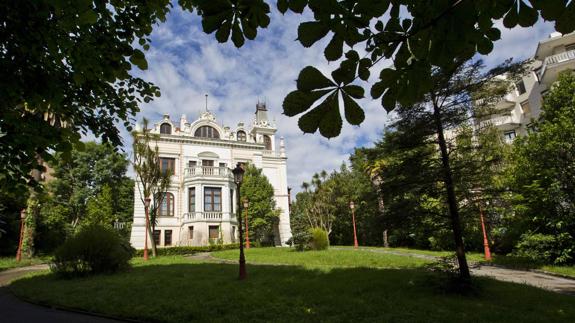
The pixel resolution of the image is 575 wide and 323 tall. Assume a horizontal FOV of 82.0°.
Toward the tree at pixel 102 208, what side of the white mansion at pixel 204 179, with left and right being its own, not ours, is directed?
right

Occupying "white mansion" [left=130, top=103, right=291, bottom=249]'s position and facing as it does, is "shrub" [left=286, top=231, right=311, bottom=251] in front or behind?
in front

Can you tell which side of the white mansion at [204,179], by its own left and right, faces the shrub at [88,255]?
front

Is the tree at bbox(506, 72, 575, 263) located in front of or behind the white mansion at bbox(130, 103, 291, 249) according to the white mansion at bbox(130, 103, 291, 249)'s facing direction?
in front

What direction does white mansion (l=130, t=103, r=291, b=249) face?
toward the camera

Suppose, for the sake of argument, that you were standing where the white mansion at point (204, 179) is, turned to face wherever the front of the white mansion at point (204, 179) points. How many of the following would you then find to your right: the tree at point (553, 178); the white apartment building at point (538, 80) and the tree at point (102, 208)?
1

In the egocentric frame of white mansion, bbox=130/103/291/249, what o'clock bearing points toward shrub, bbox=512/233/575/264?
The shrub is roughly at 11 o'clock from the white mansion.

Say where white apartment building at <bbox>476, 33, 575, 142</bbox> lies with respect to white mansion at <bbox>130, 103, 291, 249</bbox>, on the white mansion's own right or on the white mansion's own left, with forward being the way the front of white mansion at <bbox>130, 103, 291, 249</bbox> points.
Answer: on the white mansion's own left

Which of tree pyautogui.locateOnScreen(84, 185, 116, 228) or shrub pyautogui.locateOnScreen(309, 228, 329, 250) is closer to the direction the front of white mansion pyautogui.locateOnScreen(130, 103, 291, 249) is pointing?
the shrub

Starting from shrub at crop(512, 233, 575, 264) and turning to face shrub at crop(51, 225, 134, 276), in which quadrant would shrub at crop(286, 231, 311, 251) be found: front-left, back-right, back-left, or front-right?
front-right

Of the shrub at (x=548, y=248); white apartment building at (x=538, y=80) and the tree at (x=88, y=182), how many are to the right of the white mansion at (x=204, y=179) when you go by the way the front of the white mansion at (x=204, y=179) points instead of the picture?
1
